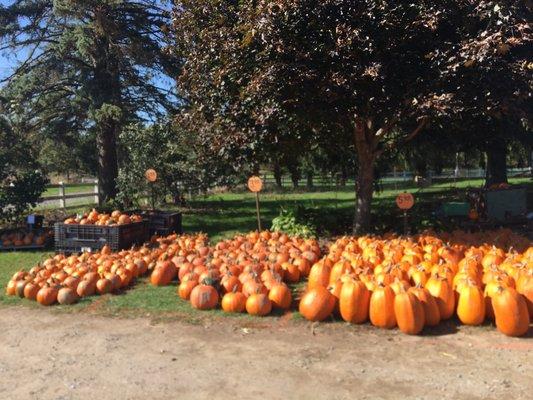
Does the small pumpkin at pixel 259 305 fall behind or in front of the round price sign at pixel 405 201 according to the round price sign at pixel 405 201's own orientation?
in front

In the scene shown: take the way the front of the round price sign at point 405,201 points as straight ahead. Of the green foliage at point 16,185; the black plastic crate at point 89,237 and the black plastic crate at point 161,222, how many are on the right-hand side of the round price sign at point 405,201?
3

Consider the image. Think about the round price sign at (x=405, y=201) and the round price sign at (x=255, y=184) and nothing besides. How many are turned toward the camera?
2

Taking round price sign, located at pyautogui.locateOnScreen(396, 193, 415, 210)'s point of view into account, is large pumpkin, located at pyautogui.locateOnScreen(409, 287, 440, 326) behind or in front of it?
in front

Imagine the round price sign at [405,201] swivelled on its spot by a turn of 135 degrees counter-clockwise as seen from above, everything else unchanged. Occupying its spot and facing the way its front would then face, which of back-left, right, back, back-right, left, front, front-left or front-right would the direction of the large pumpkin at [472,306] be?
back-right

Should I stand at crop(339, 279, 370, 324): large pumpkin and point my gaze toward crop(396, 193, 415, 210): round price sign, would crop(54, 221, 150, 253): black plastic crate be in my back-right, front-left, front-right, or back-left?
front-left

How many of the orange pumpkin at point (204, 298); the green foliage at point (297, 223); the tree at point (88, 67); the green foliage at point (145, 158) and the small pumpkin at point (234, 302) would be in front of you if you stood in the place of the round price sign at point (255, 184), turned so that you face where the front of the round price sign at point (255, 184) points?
2

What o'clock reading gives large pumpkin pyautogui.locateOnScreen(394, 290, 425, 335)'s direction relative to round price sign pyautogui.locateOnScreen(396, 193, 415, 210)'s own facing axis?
The large pumpkin is roughly at 12 o'clock from the round price sign.

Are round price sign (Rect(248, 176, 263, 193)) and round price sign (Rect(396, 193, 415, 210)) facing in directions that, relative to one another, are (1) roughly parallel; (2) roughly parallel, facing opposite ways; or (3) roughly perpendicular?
roughly parallel

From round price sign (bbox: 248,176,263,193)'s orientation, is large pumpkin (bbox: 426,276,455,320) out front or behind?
out front

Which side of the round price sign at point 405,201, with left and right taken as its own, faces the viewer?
front

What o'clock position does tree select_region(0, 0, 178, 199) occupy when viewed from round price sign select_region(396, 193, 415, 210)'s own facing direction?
The tree is roughly at 4 o'clock from the round price sign.

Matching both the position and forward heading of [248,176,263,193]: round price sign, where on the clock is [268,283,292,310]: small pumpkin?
The small pumpkin is roughly at 12 o'clock from the round price sign.

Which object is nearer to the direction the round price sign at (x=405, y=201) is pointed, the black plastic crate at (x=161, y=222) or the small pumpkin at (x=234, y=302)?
the small pumpkin

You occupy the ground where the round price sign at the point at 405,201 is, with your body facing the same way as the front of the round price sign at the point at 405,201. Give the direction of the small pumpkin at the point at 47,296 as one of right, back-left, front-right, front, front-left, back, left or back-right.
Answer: front-right

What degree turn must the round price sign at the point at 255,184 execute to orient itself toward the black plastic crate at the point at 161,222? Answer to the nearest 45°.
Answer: approximately 135° to its right

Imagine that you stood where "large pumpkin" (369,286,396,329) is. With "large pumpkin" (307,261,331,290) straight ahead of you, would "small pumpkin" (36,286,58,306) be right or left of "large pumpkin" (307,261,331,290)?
left

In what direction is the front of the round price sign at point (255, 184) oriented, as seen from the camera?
facing the viewer
